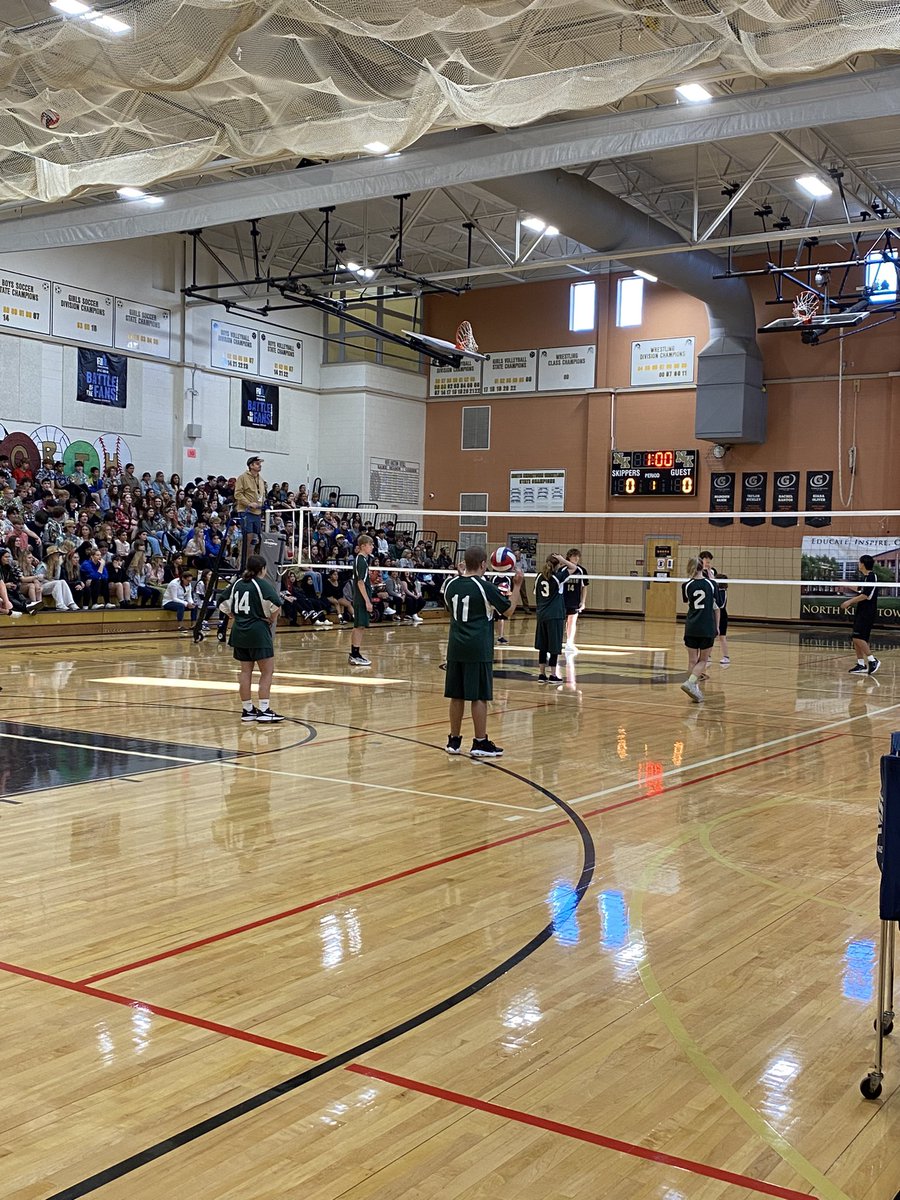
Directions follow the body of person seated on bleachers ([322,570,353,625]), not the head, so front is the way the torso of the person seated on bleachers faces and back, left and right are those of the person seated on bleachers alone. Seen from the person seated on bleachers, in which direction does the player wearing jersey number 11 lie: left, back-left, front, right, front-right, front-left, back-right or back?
front-right

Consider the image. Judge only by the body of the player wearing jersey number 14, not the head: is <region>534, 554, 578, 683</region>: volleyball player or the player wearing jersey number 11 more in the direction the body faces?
the volleyball player

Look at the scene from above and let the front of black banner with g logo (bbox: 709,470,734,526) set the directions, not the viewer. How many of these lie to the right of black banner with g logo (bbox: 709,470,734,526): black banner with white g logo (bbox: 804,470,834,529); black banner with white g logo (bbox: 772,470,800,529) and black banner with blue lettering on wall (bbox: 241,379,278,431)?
1

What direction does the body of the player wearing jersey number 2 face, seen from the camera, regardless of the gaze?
away from the camera

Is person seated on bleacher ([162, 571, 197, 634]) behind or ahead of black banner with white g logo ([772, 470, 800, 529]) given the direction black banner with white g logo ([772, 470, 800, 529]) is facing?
ahead

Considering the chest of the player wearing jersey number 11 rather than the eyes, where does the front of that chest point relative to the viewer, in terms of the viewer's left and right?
facing away from the viewer and to the right of the viewer

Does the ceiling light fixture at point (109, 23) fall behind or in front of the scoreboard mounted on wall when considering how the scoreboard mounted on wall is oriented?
in front

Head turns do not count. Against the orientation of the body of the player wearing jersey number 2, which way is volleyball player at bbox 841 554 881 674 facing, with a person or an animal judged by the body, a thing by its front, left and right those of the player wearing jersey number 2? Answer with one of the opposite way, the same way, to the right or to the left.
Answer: to the left

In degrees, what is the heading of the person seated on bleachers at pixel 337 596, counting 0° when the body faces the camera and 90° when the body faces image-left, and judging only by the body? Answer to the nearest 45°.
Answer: approximately 315°

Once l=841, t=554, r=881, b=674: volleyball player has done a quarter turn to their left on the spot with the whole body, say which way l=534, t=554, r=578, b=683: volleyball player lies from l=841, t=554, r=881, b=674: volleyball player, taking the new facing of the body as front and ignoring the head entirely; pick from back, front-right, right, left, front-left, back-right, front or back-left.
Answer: front-right
